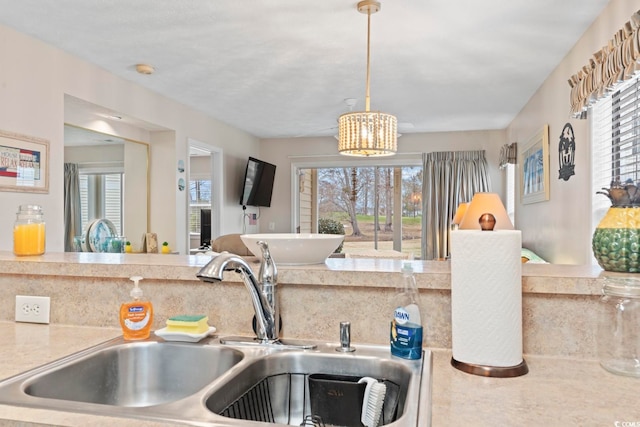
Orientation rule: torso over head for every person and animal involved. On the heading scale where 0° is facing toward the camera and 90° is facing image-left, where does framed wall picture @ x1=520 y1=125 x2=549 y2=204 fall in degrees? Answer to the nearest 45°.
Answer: approximately 45°

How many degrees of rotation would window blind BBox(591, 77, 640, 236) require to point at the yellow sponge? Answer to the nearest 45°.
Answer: approximately 45° to its left

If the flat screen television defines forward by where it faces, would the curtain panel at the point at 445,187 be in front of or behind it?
in front

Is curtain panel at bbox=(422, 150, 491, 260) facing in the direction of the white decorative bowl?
yes

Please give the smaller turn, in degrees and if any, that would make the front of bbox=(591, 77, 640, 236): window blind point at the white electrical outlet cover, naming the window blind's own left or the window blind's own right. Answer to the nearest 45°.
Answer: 0° — it already faces it

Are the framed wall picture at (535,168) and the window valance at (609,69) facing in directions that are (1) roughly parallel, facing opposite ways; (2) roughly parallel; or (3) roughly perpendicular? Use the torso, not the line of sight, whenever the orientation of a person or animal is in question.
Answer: roughly parallel

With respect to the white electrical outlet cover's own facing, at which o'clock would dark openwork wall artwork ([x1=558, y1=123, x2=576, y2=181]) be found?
The dark openwork wall artwork is roughly at 9 o'clock from the white electrical outlet cover.

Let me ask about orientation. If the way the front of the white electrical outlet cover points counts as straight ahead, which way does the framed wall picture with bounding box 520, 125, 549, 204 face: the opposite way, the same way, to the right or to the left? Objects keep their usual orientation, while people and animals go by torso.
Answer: to the right

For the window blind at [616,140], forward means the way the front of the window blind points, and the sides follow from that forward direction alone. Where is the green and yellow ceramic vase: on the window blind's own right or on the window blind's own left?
on the window blind's own left

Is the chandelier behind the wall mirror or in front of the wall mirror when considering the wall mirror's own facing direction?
in front

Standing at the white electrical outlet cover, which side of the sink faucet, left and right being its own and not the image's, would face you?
right

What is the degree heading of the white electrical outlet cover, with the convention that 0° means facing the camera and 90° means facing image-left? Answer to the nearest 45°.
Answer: approximately 0°

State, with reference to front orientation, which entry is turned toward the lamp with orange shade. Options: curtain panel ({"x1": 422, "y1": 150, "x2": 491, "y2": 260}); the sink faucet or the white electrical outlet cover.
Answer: the curtain panel

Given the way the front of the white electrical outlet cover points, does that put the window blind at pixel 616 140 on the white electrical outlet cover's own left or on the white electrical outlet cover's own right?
on the white electrical outlet cover's own left

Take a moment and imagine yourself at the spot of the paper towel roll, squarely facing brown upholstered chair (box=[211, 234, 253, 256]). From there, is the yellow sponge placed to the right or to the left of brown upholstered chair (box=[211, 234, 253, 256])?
left

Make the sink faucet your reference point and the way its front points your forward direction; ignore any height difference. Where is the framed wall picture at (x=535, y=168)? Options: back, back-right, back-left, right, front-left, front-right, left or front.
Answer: back

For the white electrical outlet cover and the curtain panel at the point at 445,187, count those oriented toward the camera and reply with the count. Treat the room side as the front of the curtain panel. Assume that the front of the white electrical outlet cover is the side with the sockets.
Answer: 2

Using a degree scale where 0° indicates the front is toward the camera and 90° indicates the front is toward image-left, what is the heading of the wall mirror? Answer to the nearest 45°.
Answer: approximately 315°

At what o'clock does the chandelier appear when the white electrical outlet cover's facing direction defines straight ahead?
The chandelier is roughly at 8 o'clock from the white electrical outlet cover.

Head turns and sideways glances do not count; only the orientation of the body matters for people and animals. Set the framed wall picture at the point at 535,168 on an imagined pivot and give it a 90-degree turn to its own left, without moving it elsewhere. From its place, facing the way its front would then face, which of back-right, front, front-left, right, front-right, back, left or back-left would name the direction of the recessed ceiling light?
right

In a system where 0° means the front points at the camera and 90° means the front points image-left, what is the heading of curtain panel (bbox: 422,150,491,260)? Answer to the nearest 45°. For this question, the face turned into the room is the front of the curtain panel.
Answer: approximately 0°
